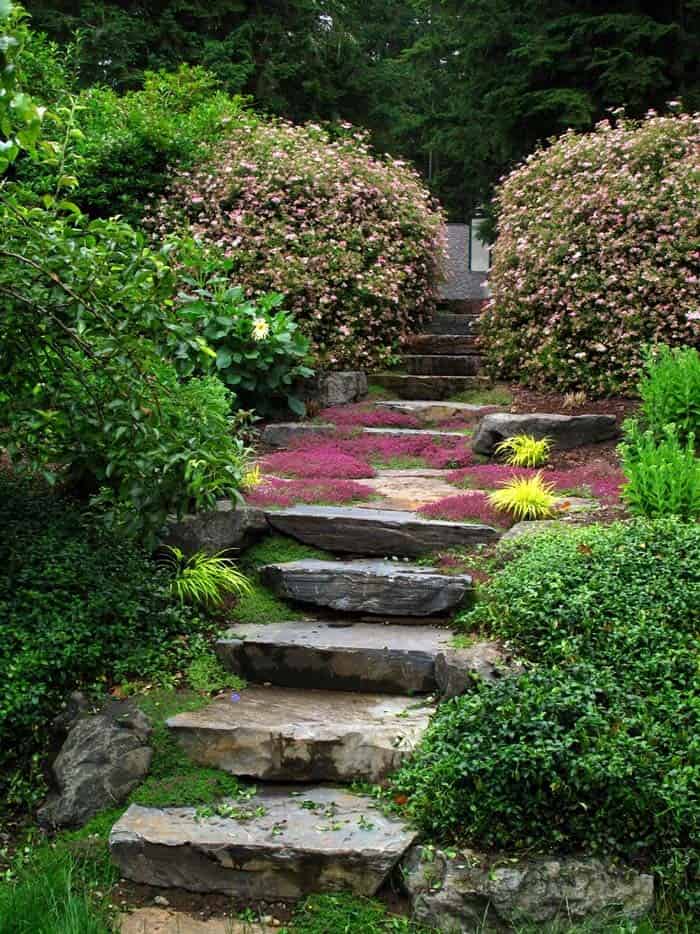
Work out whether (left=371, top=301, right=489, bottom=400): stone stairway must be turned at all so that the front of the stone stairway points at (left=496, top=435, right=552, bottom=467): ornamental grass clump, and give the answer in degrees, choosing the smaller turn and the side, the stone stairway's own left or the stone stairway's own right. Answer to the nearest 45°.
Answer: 0° — it already faces it

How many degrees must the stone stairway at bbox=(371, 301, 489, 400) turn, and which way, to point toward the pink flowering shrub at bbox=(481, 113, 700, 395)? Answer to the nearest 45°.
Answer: approximately 45° to its left

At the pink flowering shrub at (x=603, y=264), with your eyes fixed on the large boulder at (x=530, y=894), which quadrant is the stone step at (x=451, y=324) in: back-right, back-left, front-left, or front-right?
back-right

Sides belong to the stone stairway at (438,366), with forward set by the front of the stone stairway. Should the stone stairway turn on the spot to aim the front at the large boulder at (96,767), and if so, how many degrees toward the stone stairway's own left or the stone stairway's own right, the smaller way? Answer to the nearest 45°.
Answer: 0° — it already faces it

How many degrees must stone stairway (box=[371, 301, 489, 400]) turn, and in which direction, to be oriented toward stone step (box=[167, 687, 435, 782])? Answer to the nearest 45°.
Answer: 0° — it already faces it

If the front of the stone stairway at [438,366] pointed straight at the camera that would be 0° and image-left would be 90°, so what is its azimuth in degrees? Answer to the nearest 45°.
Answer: approximately 0°

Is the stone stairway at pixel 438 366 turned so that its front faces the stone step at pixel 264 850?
yes

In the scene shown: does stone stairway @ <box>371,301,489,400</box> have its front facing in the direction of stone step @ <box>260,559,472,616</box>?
yes

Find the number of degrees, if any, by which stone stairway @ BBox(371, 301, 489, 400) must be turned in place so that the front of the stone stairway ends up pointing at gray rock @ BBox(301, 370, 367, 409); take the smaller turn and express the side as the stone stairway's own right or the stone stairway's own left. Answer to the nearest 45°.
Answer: approximately 45° to the stone stairway's own right
